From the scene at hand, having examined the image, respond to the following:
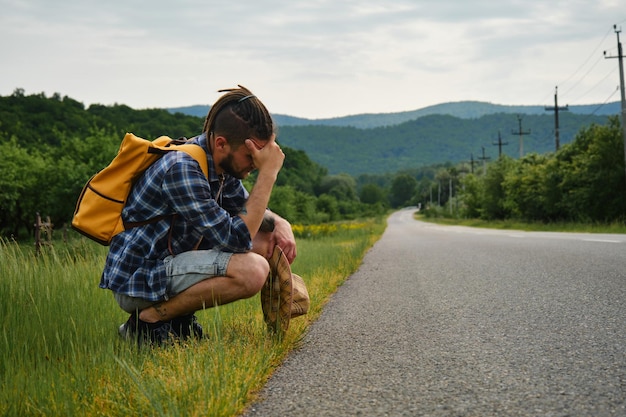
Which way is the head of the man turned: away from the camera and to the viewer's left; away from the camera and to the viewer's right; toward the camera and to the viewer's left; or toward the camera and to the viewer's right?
toward the camera and to the viewer's right

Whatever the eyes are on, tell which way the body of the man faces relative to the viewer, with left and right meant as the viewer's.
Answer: facing to the right of the viewer
